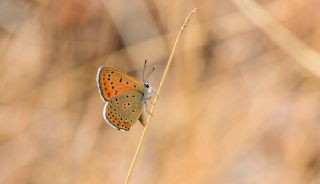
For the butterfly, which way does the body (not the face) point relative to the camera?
to the viewer's right
